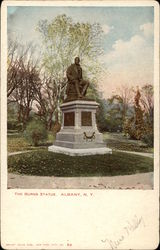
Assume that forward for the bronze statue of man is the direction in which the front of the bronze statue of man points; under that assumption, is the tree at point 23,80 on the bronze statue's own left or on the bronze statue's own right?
on the bronze statue's own right

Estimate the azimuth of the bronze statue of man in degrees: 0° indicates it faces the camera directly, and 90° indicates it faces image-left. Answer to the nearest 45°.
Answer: approximately 315°
